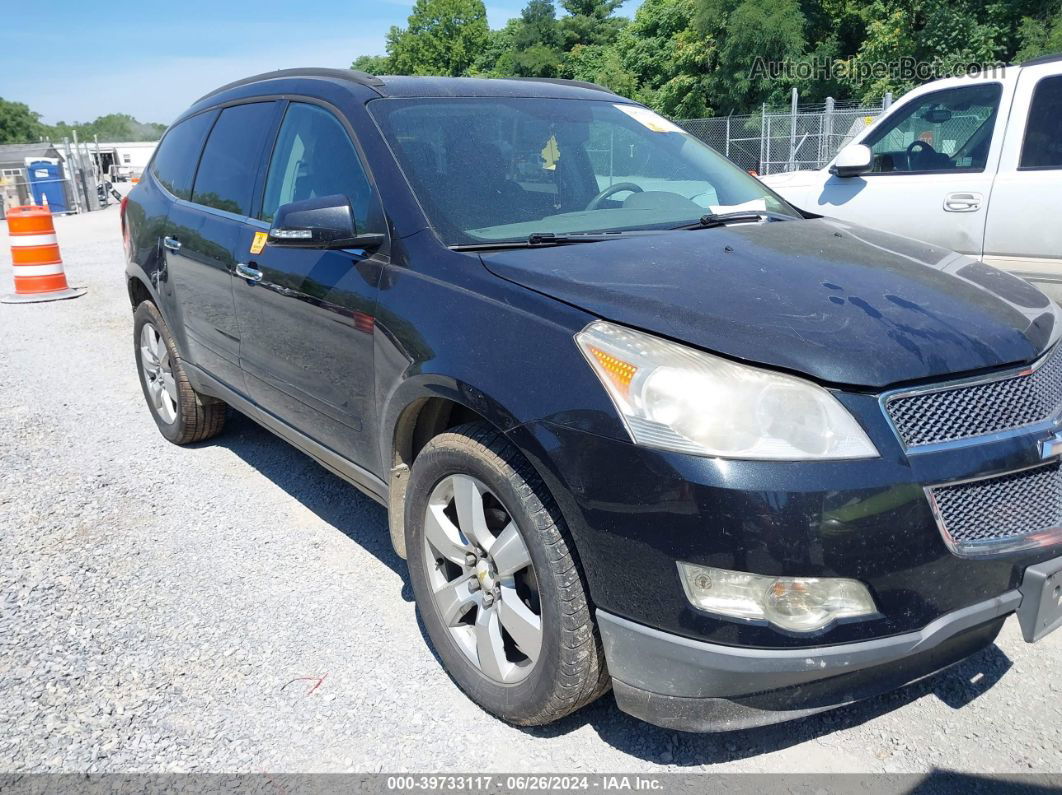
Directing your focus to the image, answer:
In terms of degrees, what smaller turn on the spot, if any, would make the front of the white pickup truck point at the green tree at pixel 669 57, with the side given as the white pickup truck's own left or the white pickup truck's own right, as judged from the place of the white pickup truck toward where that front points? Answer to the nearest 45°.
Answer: approximately 90° to the white pickup truck's own right

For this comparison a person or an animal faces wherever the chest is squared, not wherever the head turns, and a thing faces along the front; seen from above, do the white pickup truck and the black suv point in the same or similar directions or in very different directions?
very different directions

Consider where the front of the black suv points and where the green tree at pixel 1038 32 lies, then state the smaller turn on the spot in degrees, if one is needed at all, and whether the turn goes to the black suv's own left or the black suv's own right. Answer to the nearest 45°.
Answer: approximately 90° to the black suv's own left

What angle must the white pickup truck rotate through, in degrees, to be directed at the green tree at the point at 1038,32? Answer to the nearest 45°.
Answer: approximately 90° to its right

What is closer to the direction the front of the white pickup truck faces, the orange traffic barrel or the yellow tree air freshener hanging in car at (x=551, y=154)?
the orange traffic barrel

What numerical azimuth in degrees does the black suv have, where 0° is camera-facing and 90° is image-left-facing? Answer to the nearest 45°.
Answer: approximately 315°

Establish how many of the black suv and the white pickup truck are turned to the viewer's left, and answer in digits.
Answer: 1

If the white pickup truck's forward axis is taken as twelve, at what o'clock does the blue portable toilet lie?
The blue portable toilet is roughly at 1 o'clock from the white pickup truck.

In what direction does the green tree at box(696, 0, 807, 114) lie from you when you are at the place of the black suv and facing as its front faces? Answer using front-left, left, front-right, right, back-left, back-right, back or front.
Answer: back-left

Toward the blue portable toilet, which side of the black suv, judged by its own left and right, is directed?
back

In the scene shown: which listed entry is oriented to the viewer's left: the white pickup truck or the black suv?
the white pickup truck

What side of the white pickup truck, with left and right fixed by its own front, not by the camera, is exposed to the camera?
left

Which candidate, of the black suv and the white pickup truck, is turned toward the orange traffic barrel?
the white pickup truck

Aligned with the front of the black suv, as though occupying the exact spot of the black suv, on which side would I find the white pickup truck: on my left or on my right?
on my left

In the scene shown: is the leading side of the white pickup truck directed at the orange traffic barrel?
yes
